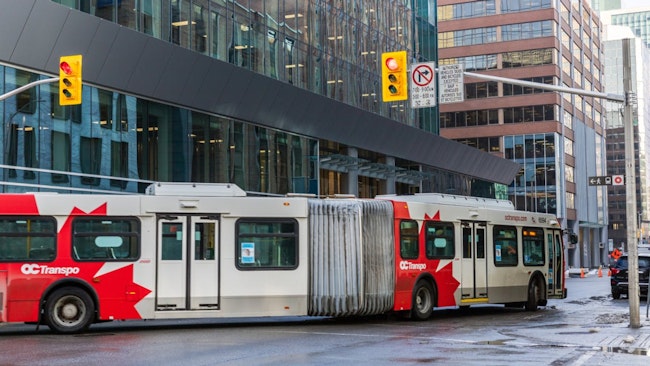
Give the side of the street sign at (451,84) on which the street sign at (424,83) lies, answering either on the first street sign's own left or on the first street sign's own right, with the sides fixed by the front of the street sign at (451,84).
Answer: on the first street sign's own right

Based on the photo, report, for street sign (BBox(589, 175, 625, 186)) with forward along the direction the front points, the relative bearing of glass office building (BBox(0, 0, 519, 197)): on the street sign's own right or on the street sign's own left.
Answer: on the street sign's own right

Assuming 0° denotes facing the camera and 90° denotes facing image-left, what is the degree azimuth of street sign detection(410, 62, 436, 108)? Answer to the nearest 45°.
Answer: approximately 0°

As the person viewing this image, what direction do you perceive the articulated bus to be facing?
facing away from the viewer and to the right of the viewer

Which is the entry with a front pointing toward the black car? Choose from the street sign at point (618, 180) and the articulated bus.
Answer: the articulated bus

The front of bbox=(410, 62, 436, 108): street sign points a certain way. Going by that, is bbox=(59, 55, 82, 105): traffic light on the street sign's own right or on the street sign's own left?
on the street sign's own right
